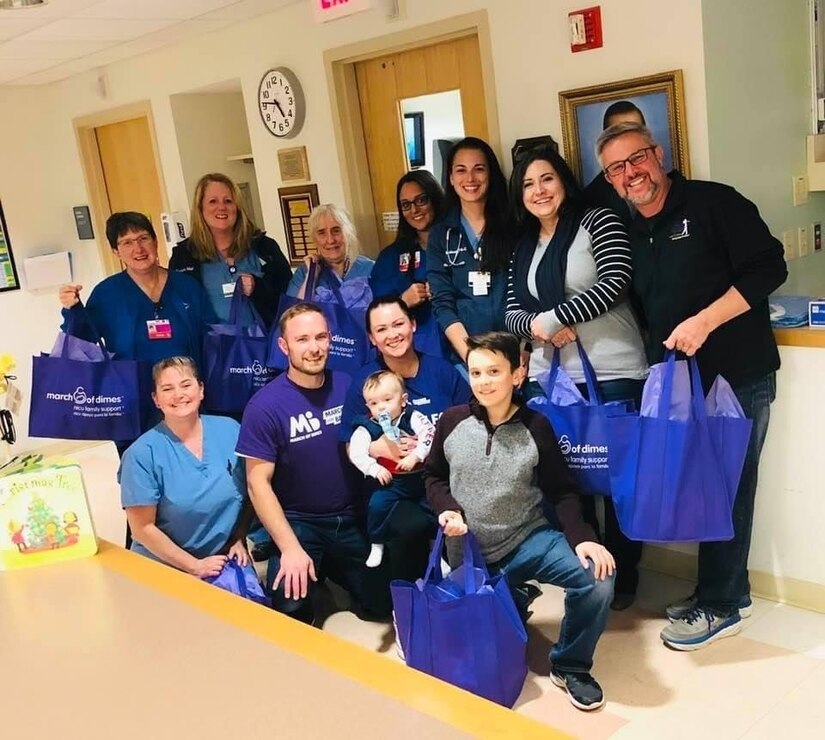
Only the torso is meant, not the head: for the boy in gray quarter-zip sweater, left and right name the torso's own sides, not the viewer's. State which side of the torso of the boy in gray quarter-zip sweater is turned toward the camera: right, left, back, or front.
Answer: front

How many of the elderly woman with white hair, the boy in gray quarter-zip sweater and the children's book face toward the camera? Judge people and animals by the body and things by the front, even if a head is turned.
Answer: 3

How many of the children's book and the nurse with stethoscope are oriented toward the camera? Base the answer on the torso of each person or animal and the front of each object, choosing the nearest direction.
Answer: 2

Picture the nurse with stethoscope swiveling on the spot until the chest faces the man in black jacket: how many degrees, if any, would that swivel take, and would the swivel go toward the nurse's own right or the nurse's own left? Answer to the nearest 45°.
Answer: approximately 45° to the nurse's own left

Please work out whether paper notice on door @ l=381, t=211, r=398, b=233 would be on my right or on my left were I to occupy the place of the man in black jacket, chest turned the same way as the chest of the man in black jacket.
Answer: on my right

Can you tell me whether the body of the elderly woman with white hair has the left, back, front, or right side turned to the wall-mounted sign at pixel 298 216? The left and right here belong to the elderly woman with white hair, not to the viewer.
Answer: back

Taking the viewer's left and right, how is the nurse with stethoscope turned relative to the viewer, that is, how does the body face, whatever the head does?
facing the viewer

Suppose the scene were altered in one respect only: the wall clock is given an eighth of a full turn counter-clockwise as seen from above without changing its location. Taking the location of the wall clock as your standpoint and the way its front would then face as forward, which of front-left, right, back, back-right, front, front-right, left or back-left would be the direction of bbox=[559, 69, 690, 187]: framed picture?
front-left

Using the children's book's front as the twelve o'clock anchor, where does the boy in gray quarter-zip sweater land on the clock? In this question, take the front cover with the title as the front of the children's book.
The boy in gray quarter-zip sweater is roughly at 9 o'clock from the children's book.

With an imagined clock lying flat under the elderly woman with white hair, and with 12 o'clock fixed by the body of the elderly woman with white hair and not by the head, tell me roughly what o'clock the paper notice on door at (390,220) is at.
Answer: The paper notice on door is roughly at 7 o'clock from the elderly woman with white hair.

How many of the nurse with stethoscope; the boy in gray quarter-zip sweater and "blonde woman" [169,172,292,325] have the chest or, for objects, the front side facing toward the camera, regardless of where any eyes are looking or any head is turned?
3

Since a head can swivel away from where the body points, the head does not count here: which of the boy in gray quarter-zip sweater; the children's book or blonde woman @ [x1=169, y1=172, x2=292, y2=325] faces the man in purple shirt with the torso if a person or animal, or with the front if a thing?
the blonde woman

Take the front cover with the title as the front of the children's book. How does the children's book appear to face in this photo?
toward the camera
